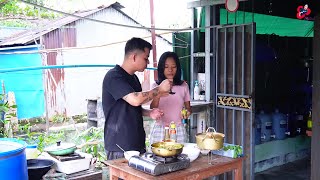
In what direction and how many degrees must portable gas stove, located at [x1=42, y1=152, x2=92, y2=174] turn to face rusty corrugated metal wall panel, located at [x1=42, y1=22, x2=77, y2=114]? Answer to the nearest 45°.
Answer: approximately 180°

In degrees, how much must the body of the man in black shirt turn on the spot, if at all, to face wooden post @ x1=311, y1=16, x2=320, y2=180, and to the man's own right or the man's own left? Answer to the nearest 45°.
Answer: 0° — they already face it

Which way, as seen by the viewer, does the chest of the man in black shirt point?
to the viewer's right

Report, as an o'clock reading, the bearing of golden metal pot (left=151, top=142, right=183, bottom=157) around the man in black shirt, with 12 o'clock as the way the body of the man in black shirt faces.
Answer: The golden metal pot is roughly at 2 o'clock from the man in black shirt.

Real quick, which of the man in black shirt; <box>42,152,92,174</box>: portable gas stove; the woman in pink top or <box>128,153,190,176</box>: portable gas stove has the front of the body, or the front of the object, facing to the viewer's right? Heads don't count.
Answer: the man in black shirt

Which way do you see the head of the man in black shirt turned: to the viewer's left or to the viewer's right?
to the viewer's right

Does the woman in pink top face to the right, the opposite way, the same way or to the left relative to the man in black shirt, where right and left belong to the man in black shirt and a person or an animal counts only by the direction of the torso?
to the right

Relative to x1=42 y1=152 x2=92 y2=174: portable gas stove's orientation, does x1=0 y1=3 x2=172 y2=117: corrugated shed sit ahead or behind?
behind

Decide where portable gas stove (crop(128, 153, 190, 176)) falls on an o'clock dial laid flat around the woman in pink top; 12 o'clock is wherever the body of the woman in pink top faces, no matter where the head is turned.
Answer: The portable gas stove is roughly at 12 o'clock from the woman in pink top.

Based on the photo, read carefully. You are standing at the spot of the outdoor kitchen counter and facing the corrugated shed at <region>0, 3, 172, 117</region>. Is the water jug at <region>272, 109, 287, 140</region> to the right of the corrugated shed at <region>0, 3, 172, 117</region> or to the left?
right

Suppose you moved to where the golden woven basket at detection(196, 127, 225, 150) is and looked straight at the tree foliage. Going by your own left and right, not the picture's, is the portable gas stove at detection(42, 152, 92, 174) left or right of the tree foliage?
left
